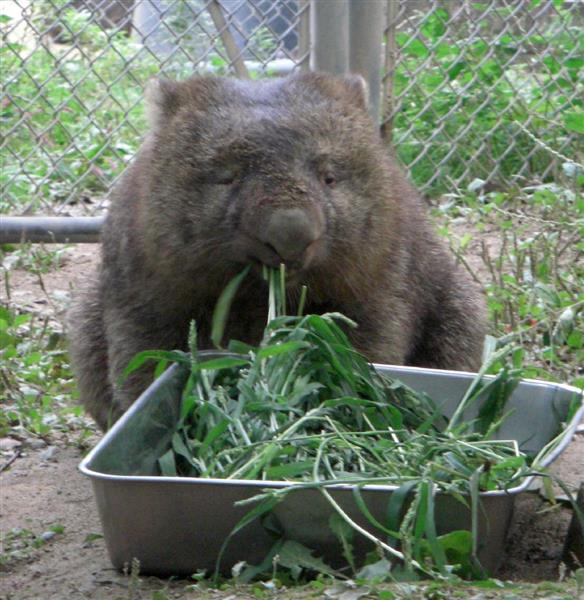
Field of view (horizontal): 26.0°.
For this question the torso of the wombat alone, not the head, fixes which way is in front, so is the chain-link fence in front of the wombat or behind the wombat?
behind

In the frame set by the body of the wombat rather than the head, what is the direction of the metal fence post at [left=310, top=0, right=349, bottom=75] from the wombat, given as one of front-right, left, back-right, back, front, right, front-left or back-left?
back

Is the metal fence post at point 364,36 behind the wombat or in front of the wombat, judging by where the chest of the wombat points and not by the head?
behind

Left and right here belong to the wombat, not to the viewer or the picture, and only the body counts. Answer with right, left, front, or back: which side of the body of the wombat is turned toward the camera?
front

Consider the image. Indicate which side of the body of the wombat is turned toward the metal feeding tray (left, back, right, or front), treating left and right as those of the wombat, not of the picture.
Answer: front

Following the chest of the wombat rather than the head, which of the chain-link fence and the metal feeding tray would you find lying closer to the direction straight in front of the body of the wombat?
the metal feeding tray
